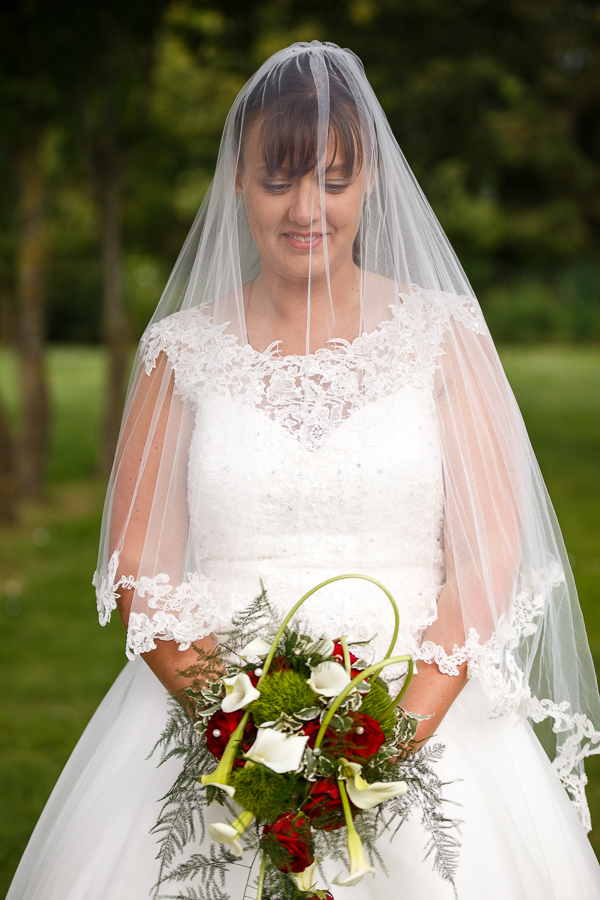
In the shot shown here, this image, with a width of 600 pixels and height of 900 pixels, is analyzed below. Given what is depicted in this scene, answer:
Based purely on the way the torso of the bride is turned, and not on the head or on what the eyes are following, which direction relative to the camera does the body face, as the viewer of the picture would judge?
toward the camera

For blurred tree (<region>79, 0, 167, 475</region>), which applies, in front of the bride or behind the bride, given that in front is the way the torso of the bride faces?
behind

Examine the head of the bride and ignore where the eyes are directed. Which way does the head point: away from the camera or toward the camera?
toward the camera

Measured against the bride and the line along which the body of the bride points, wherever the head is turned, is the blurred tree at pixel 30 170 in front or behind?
behind
